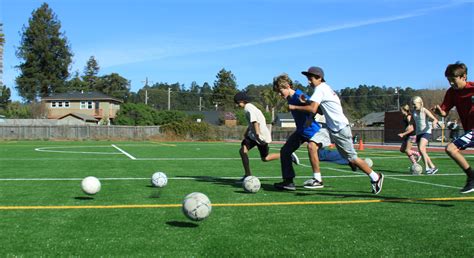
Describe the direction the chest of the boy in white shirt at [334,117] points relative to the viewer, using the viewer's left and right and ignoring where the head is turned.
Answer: facing to the left of the viewer

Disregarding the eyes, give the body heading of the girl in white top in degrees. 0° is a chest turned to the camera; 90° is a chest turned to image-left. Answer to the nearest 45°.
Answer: approximately 45°

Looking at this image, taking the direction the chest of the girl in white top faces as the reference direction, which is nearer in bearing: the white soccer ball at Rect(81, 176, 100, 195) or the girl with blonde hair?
the white soccer ball

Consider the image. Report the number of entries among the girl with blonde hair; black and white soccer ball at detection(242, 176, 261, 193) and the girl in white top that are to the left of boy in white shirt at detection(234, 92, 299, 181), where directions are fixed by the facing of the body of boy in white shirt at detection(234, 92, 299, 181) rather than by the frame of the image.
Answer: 1

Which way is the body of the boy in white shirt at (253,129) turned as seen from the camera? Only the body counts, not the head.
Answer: to the viewer's left

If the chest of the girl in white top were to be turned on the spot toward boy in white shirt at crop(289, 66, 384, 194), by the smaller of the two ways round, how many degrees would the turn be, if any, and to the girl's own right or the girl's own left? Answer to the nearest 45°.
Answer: approximately 45° to the girl's own left

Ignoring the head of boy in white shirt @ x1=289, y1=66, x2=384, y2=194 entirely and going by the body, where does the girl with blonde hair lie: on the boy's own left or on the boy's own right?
on the boy's own right

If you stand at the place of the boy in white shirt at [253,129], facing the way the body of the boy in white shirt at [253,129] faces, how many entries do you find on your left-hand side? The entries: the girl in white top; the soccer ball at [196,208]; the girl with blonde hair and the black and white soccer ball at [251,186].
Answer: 2

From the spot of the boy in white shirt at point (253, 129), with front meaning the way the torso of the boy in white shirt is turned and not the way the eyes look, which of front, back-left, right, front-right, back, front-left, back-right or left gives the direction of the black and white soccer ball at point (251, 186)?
left

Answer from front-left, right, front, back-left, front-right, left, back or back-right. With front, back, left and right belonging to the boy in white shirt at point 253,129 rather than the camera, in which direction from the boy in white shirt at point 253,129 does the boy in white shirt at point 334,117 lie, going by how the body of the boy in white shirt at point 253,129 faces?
back-left

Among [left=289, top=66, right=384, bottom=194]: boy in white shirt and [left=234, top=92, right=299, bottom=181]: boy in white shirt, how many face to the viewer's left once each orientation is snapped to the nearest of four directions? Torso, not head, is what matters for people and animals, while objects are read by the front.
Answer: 2
